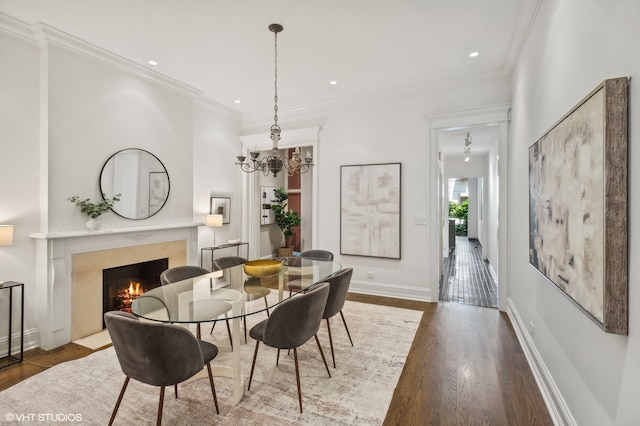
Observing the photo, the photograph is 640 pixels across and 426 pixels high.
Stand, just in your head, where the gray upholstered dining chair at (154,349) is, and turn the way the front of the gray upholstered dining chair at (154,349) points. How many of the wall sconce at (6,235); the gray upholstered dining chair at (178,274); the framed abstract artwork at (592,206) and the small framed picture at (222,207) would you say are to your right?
1

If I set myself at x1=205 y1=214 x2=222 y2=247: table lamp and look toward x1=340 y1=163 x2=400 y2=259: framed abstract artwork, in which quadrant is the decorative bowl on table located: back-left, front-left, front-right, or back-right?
front-right

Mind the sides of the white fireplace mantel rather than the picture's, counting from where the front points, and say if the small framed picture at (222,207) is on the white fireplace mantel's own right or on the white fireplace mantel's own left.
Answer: on the white fireplace mantel's own left

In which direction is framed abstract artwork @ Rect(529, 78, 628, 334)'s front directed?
to the viewer's left

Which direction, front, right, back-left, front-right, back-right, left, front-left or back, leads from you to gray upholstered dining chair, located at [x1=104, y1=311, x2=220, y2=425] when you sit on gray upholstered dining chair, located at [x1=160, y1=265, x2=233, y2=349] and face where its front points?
front-right

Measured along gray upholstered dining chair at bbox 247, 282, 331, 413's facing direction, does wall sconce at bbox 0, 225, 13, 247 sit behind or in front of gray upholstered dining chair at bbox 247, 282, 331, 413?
in front

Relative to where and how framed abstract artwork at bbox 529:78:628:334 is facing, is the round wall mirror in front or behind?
in front

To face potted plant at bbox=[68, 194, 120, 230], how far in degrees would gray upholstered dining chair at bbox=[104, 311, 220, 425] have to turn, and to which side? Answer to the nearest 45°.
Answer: approximately 45° to its left

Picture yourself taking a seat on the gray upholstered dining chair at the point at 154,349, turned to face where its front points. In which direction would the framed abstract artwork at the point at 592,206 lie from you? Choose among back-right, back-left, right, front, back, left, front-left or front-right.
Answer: right

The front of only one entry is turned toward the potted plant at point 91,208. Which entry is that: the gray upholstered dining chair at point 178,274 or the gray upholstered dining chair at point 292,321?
the gray upholstered dining chair at point 292,321

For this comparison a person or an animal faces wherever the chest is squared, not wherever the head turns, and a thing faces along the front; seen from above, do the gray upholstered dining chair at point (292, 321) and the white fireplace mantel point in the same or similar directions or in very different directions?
very different directions

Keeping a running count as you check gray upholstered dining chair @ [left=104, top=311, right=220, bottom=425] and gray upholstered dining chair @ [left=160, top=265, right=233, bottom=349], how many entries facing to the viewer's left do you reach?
0

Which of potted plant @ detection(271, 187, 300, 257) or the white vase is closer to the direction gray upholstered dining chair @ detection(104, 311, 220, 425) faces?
the potted plant

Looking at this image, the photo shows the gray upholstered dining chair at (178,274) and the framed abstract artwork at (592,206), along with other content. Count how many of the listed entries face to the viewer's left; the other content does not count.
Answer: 1

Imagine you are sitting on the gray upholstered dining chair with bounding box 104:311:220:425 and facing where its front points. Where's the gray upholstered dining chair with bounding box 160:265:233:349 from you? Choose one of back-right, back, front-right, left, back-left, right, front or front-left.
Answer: front-left

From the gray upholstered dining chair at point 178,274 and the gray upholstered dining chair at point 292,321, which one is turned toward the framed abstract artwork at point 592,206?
the gray upholstered dining chair at point 178,274

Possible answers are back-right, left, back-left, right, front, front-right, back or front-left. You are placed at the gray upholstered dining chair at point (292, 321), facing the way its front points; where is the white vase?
front

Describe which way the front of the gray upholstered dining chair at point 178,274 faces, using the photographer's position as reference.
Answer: facing the viewer and to the right of the viewer

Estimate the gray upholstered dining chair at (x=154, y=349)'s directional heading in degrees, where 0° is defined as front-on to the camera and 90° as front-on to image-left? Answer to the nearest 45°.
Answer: approximately 225°

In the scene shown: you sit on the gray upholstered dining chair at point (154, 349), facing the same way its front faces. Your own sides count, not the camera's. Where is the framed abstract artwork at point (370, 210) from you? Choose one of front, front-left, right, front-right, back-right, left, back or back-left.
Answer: front
